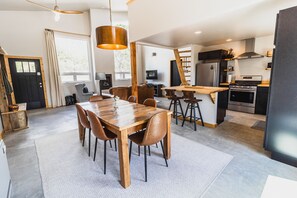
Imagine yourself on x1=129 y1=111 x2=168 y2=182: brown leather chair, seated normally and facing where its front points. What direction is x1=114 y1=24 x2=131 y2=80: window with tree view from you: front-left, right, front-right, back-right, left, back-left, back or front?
front-right

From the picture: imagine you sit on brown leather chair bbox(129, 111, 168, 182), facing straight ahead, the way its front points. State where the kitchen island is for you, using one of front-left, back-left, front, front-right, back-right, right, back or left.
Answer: right

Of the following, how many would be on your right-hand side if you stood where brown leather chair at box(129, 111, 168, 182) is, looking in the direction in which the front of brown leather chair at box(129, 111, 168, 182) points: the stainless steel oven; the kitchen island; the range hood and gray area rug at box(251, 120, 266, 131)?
4

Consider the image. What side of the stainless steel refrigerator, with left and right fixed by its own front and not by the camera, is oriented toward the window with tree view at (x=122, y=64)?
right

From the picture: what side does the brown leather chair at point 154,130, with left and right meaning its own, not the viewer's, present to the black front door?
front

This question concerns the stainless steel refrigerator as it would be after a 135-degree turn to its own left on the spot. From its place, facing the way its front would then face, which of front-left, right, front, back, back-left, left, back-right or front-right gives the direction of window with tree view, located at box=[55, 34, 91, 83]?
back-left

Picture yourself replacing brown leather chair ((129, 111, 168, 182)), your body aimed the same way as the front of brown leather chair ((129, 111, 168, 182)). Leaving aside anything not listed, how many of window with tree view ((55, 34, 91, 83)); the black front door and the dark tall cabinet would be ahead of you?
2

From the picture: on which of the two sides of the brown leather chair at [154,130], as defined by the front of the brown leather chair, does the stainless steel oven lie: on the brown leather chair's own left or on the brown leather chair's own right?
on the brown leather chair's own right

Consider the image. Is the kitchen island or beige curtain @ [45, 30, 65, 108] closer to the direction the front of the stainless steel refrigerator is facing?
the kitchen island

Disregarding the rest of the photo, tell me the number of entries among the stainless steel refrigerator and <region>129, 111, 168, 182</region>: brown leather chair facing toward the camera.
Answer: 1

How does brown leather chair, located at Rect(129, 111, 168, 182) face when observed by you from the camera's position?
facing away from the viewer and to the left of the viewer

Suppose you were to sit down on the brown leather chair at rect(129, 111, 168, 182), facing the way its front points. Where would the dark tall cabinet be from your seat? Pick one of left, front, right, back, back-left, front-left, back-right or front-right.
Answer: back-right

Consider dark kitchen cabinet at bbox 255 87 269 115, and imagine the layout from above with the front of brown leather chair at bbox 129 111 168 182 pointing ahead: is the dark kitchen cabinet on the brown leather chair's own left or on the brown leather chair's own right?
on the brown leather chair's own right
